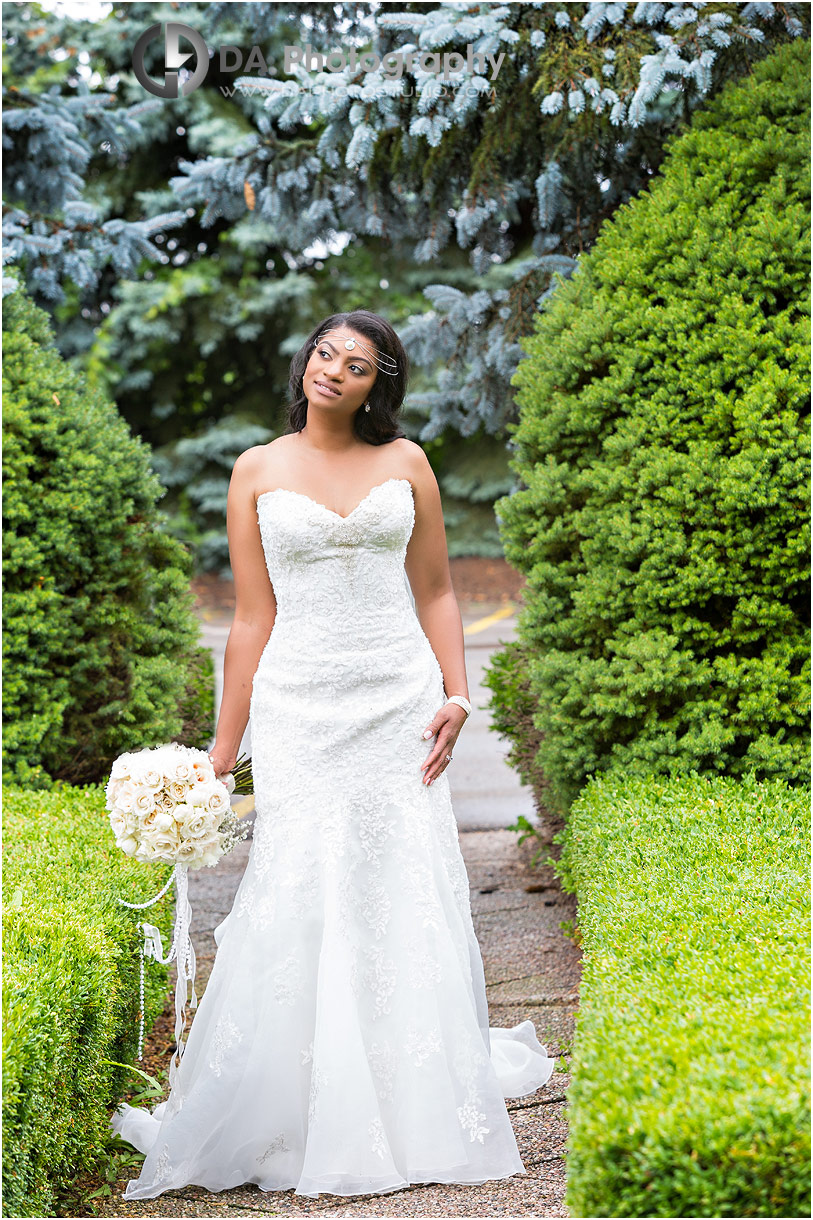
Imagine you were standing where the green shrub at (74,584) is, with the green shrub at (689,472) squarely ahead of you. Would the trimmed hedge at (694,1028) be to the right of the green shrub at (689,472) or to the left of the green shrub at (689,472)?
right

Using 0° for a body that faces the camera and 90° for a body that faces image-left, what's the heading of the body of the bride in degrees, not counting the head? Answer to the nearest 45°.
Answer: approximately 0°

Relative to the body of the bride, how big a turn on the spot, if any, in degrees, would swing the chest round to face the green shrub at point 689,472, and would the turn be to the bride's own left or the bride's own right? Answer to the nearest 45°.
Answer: approximately 135° to the bride's own left
